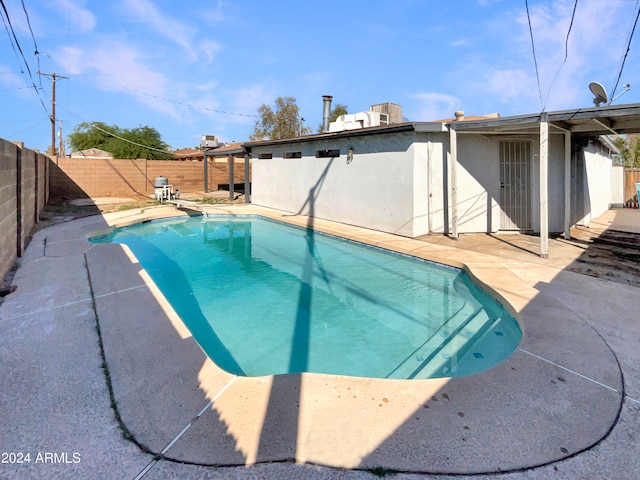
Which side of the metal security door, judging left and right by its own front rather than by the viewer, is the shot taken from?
front

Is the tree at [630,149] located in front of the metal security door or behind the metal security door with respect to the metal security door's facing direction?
behind

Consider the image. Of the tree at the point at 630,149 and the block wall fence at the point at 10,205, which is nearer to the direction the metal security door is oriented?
the block wall fence

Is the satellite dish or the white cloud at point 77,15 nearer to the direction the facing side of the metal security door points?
the satellite dish

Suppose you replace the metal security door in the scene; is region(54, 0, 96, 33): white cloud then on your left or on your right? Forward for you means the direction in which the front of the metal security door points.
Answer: on your right

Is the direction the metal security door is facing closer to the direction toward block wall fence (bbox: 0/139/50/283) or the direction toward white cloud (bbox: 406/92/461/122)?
the block wall fence
